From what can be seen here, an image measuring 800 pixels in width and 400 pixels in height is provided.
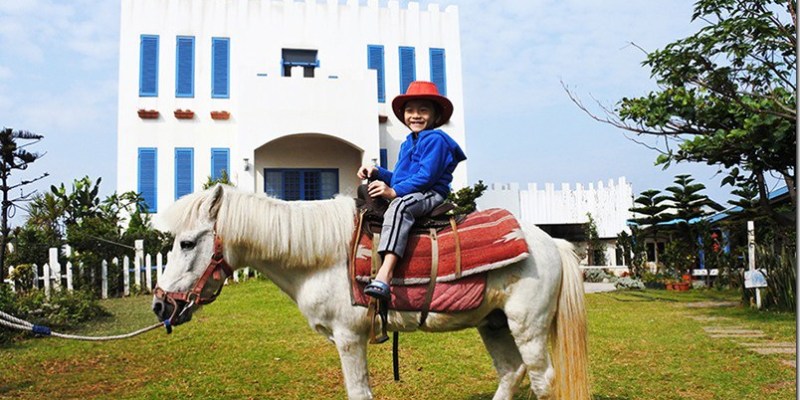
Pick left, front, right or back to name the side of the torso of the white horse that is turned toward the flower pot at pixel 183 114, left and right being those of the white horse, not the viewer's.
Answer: right

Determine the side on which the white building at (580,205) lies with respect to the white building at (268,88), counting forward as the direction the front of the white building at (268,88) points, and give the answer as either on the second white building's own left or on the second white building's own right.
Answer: on the second white building's own left

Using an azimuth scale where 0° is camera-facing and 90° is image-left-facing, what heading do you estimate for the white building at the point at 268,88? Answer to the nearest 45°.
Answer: approximately 0°

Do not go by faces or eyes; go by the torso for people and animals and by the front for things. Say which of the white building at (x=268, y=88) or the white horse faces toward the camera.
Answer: the white building

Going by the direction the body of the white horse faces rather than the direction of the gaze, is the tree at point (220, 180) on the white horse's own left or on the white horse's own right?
on the white horse's own right

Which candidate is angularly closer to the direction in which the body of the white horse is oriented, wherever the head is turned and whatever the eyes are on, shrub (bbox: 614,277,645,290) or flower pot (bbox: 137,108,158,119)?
the flower pot

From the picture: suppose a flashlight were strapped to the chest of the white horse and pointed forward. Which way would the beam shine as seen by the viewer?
to the viewer's left

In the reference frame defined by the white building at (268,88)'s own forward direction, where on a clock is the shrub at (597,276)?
The shrub is roughly at 9 o'clock from the white building.

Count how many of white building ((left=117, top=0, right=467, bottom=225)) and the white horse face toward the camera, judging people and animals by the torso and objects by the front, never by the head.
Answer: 1

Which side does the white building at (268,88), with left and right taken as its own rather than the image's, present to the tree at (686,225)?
left

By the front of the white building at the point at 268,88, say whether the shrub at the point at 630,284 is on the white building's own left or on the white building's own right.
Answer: on the white building's own left
